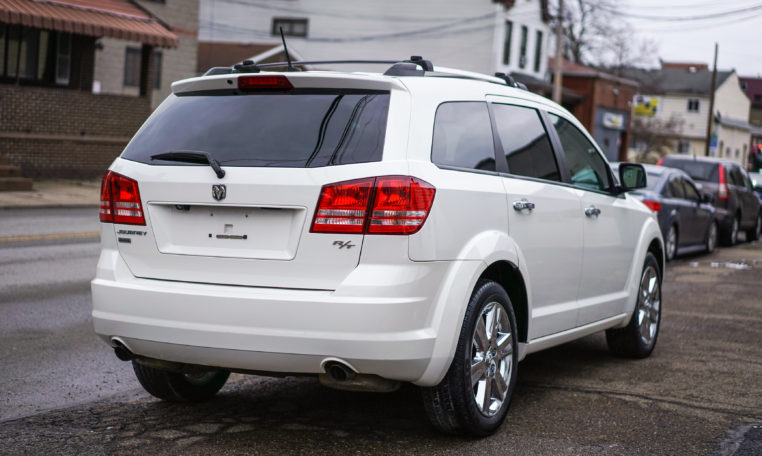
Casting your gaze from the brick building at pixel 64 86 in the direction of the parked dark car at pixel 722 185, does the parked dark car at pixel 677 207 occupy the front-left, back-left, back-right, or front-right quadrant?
front-right

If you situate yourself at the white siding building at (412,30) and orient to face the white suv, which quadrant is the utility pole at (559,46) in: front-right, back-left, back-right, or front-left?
front-left

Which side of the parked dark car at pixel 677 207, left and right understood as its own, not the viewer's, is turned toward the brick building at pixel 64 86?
left

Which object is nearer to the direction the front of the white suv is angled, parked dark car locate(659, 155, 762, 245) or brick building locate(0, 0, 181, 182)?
the parked dark car

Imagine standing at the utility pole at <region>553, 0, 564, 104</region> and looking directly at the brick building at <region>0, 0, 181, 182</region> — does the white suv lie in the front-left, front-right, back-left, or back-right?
front-left

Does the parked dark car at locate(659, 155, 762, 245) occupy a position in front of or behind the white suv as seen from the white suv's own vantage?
in front

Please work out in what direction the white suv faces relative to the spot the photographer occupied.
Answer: facing away from the viewer and to the right of the viewer

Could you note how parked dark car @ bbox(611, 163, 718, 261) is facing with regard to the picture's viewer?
facing away from the viewer and to the right of the viewer

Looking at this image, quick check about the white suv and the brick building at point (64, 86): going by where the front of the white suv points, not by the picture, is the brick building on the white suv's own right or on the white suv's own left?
on the white suv's own left

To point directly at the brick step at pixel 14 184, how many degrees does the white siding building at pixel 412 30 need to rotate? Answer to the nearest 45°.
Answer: approximately 45° to its right

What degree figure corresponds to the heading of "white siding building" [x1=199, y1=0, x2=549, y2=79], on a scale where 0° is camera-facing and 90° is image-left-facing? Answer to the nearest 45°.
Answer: approximately 315°

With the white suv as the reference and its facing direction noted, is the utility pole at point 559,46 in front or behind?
in front

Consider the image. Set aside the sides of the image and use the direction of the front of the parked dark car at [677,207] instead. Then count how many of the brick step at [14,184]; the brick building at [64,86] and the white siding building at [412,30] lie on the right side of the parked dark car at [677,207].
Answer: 0

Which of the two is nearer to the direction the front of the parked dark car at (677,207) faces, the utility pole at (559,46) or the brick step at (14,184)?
the utility pole

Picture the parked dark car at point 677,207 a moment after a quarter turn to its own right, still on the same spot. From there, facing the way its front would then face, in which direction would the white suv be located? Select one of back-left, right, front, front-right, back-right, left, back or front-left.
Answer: front-right

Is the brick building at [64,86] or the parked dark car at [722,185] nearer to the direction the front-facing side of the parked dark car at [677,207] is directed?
the parked dark car

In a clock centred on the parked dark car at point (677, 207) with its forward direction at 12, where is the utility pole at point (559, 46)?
The utility pole is roughly at 10 o'clock from the parked dark car.

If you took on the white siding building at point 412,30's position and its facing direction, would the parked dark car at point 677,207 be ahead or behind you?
ahead

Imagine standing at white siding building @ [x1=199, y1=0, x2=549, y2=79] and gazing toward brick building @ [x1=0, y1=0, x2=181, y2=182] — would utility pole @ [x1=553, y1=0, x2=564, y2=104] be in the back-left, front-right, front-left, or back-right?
front-left
